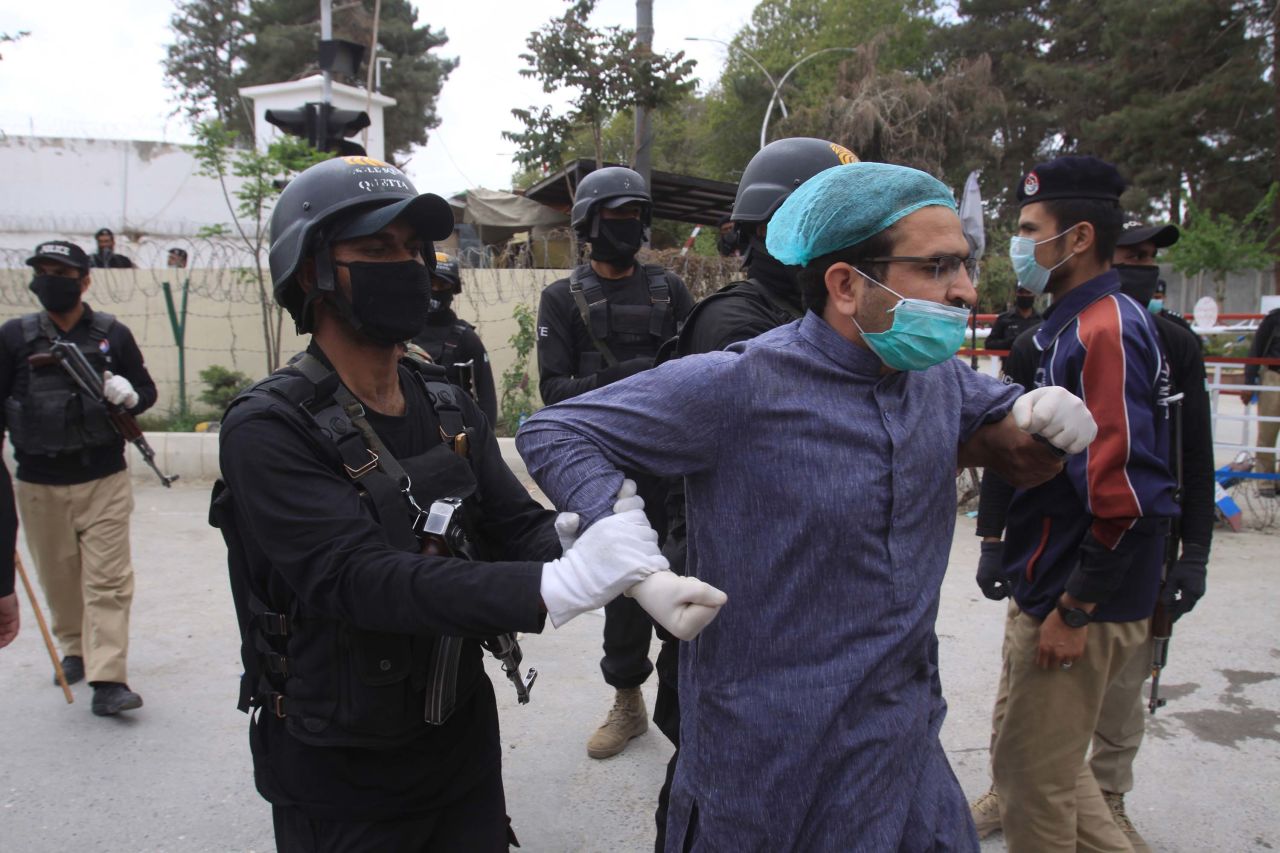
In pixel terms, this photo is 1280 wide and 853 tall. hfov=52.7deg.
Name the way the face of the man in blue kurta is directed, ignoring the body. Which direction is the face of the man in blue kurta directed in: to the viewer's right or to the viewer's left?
to the viewer's right

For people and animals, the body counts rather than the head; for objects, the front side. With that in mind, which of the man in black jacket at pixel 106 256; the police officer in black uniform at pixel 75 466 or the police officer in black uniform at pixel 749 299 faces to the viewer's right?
the police officer in black uniform at pixel 749 299

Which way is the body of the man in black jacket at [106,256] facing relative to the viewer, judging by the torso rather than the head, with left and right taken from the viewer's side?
facing the viewer

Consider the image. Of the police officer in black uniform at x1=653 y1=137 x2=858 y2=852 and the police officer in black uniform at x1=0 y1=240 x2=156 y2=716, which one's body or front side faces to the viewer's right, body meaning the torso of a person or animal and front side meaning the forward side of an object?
the police officer in black uniform at x1=653 y1=137 x2=858 y2=852

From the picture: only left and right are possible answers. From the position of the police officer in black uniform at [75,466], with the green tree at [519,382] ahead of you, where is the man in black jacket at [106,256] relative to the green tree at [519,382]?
left

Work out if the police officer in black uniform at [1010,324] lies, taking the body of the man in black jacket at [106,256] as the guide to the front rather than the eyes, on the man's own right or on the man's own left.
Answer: on the man's own left

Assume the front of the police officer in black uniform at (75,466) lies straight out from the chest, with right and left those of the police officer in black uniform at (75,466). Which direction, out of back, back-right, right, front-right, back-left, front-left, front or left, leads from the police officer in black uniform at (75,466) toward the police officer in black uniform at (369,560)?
front

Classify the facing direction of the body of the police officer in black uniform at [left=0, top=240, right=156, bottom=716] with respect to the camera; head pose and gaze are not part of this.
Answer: toward the camera

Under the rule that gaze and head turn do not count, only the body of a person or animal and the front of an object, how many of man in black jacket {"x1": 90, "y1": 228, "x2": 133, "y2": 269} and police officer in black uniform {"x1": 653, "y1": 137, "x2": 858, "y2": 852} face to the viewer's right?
1

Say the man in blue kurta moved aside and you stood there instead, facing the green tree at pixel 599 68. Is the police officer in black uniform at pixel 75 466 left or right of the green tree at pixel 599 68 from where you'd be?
left

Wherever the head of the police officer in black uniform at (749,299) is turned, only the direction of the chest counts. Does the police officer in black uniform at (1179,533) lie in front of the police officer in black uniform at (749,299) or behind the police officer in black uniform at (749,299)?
in front

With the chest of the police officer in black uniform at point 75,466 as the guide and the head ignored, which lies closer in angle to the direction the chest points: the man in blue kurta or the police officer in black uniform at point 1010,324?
the man in blue kurta
